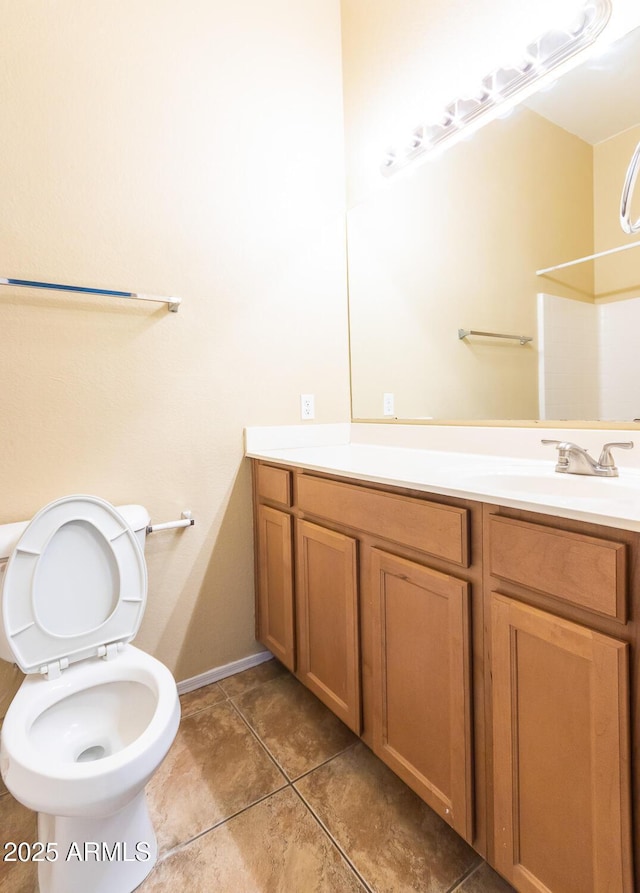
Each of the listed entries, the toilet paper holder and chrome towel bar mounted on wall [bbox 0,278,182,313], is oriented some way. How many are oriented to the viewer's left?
0

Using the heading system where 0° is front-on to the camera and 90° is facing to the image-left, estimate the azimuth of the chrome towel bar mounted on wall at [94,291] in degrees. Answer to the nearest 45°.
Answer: approximately 315°

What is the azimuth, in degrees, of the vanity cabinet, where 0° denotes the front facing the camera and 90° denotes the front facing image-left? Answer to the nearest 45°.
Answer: approximately 45°

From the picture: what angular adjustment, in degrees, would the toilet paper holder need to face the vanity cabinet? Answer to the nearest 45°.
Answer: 0° — it already faces it

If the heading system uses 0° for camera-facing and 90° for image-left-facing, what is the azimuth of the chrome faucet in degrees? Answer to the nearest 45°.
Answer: approximately 45°

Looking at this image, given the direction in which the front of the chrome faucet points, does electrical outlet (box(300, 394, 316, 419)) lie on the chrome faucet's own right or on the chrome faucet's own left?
on the chrome faucet's own right

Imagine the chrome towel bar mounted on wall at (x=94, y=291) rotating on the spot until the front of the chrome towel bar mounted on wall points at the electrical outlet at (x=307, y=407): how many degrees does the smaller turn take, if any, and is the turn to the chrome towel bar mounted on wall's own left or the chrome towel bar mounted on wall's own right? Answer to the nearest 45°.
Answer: approximately 45° to the chrome towel bar mounted on wall's own left

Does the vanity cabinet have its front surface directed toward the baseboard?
no

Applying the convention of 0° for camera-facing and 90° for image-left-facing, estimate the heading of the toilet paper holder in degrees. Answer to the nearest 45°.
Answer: approximately 315°

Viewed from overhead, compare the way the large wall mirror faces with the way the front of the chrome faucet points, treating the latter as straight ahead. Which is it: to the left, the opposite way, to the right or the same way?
the same way
